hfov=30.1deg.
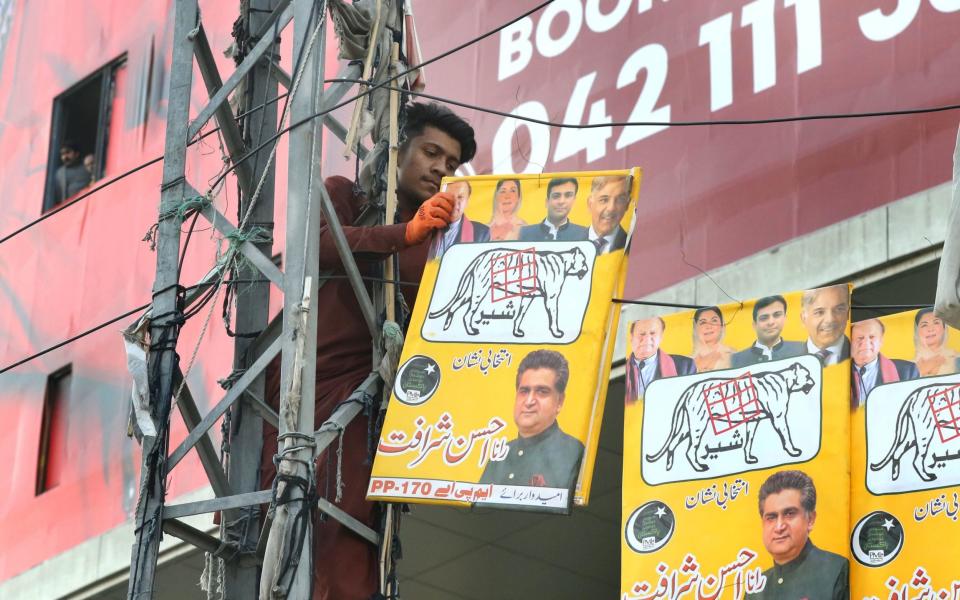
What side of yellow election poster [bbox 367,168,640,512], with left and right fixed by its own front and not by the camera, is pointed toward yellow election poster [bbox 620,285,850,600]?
left

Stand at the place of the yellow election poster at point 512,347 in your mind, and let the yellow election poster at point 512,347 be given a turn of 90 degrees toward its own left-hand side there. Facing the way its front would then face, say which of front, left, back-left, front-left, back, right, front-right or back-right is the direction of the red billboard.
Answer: left

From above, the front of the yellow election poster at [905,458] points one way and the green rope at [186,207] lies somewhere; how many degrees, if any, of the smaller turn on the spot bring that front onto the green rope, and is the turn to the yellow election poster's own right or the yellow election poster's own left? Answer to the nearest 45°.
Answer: approximately 90° to the yellow election poster's own right

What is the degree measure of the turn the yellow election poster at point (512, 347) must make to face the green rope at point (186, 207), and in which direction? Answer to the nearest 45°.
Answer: approximately 90° to its right

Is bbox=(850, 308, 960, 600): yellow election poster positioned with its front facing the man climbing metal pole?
no

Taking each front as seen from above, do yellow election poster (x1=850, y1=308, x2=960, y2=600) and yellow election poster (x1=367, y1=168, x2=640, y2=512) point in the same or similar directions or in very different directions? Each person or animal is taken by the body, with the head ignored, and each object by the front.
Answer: same or similar directions

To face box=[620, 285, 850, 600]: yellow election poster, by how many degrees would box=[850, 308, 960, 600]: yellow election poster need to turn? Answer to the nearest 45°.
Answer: approximately 90° to its right

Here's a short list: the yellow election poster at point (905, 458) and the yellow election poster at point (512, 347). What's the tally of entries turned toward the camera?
2

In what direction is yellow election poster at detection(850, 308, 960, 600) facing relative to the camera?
toward the camera

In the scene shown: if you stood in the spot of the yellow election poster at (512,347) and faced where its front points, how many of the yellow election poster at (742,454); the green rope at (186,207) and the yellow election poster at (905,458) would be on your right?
1

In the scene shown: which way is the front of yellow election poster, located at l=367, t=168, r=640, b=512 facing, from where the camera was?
facing the viewer
